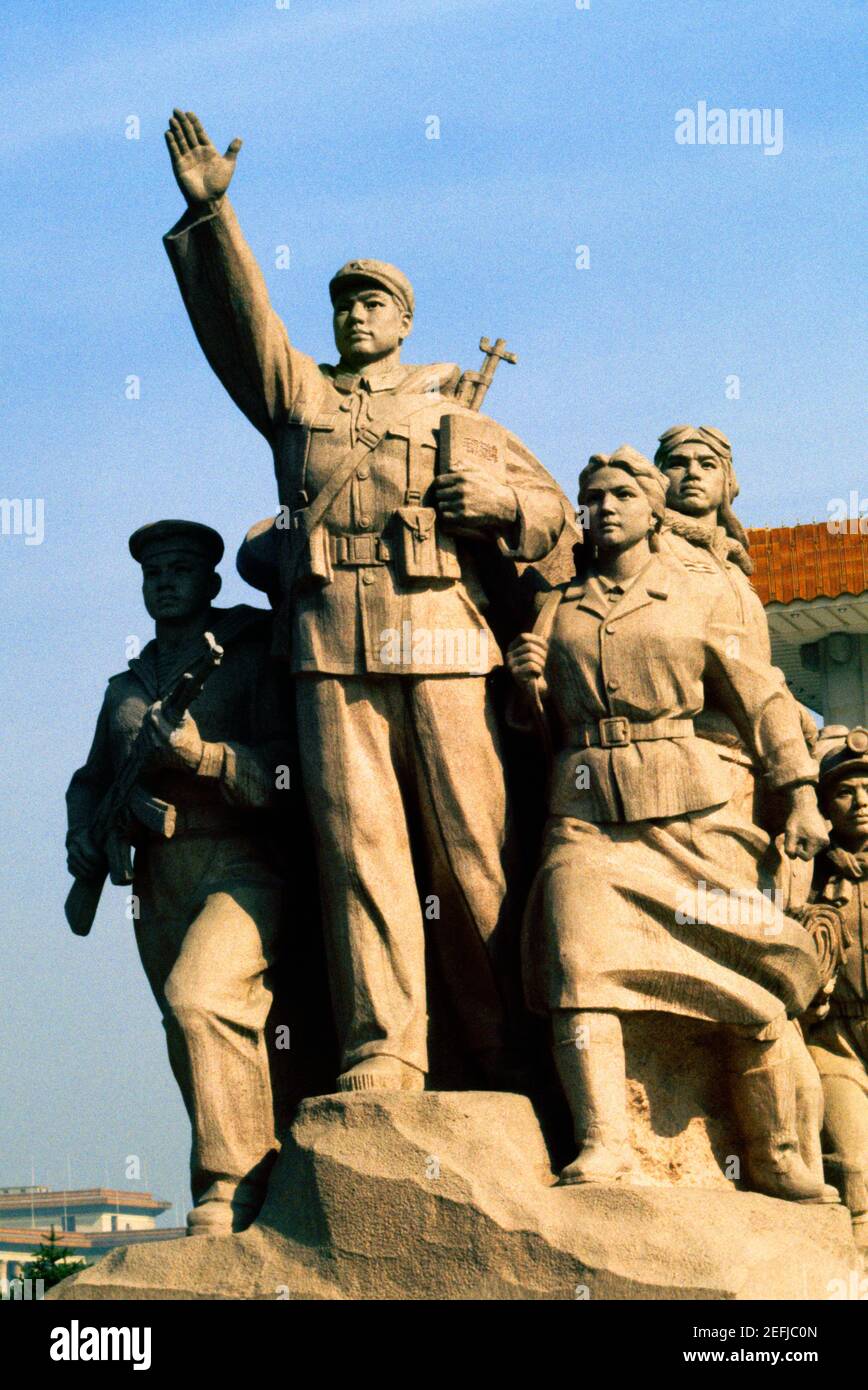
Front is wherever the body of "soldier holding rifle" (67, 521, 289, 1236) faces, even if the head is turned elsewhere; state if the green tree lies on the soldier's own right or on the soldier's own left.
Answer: on the soldier's own right

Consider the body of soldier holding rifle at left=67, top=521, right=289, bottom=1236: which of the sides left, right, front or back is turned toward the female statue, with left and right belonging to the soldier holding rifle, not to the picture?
left

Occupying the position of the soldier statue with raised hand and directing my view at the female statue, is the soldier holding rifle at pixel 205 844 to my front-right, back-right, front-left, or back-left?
back-left

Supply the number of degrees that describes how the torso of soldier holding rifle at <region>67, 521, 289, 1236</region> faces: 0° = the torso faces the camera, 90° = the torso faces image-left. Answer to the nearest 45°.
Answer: approximately 45°

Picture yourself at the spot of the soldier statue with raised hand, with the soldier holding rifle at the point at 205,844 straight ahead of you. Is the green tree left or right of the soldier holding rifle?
right

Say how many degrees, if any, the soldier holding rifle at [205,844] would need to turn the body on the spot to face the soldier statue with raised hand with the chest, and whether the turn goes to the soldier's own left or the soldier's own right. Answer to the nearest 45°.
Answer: approximately 90° to the soldier's own left
